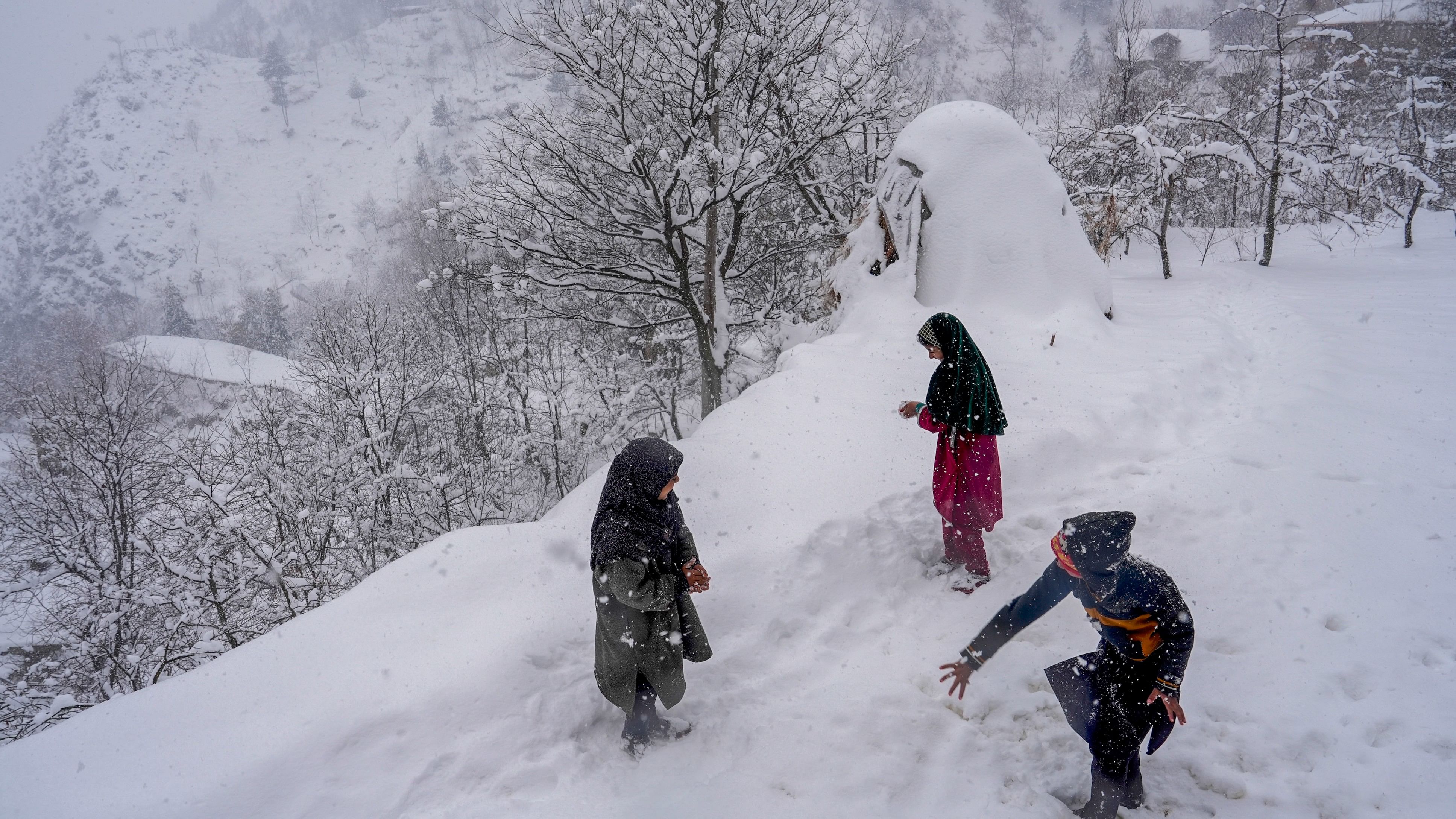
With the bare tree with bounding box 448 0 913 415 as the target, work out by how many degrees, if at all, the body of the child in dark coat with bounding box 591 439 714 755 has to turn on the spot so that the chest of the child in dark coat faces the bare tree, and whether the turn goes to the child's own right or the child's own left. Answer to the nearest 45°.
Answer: approximately 90° to the child's own left

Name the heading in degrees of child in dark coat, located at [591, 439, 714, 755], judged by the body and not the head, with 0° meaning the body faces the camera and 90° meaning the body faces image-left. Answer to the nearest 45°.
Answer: approximately 270°

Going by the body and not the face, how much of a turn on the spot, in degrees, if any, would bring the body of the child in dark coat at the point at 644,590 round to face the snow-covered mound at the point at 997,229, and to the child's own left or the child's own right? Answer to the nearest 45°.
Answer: approximately 45° to the child's own left

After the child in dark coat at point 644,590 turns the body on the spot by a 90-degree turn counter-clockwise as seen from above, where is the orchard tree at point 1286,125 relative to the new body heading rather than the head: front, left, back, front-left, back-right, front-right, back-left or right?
front-right

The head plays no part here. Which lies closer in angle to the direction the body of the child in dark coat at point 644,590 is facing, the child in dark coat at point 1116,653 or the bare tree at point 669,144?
the child in dark coat

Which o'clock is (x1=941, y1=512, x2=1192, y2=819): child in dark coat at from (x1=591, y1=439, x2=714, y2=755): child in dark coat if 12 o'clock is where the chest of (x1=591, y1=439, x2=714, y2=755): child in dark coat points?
(x1=941, y1=512, x2=1192, y2=819): child in dark coat is roughly at 1 o'clock from (x1=591, y1=439, x2=714, y2=755): child in dark coat.

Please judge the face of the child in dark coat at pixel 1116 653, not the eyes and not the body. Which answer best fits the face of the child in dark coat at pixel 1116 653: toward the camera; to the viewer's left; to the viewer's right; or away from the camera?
to the viewer's left

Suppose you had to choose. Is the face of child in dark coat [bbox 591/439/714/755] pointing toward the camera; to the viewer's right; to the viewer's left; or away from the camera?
to the viewer's right
